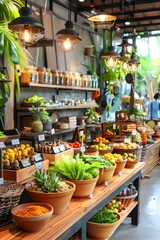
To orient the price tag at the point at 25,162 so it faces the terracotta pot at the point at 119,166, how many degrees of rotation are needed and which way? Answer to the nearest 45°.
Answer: approximately 90° to its left

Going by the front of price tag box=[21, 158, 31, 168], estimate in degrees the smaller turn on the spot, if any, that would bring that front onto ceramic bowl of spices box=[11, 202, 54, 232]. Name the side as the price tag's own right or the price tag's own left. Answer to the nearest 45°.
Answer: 0° — it already faces it

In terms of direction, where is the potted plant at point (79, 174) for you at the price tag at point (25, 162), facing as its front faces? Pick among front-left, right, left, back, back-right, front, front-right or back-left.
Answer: front-left

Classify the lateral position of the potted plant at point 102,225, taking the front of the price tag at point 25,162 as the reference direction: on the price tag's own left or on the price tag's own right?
on the price tag's own left

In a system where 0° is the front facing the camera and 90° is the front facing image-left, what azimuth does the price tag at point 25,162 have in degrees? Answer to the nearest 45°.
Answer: approximately 0°

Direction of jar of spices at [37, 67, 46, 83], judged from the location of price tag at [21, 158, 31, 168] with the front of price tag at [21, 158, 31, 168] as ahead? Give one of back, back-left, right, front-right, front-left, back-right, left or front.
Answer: back

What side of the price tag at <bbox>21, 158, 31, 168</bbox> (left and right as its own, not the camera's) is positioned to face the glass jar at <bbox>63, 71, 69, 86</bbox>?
back

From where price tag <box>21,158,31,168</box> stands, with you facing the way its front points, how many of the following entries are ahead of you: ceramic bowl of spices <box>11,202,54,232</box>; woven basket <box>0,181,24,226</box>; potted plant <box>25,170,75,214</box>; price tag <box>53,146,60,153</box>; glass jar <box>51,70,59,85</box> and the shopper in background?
3

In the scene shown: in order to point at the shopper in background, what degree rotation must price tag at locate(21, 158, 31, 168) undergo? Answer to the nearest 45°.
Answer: approximately 135° to its left

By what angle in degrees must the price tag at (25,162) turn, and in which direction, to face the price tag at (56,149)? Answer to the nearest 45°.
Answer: approximately 135° to its left

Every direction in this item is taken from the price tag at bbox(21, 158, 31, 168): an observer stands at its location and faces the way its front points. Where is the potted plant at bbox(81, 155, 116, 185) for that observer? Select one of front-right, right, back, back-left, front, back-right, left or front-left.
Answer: left

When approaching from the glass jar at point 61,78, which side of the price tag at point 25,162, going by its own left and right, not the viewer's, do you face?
back
